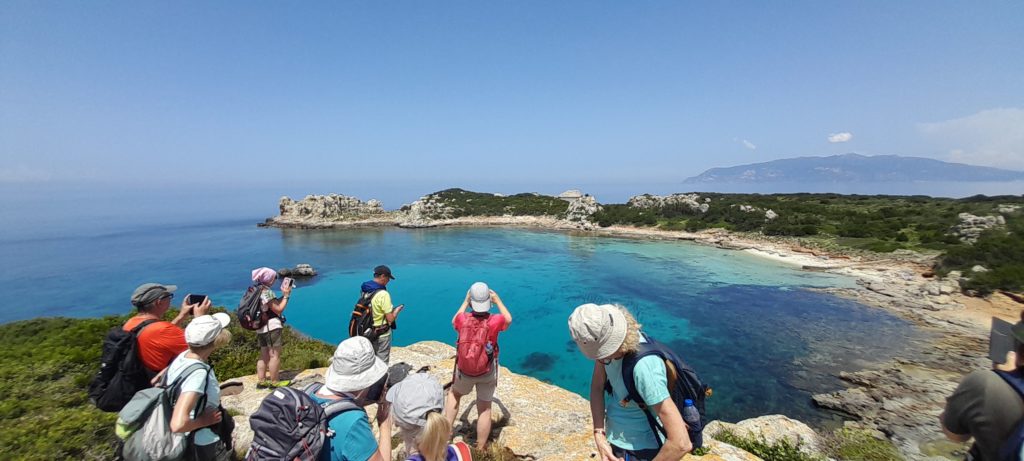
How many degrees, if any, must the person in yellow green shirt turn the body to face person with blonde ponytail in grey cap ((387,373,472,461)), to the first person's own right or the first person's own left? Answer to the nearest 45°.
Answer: approximately 90° to the first person's own right

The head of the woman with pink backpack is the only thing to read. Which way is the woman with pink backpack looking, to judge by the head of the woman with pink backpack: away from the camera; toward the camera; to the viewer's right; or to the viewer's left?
away from the camera

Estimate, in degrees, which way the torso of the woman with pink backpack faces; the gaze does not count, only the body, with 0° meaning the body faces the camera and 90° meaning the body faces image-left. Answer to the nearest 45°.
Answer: approximately 180°

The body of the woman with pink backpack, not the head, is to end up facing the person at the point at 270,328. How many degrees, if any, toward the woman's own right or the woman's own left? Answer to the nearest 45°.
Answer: approximately 45° to the woman's own left

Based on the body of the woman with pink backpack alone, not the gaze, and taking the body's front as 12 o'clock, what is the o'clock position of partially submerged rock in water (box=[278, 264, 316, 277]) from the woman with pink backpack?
The partially submerged rock in water is roughly at 11 o'clock from the woman with pink backpack.

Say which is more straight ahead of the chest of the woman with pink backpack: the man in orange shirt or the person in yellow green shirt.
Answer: the person in yellow green shirt

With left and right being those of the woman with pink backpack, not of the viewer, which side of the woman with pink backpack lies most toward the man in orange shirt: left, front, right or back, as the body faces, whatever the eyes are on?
left

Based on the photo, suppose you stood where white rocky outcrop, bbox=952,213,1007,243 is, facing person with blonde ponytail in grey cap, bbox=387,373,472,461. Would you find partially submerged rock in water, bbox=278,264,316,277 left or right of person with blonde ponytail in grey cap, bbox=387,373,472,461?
right

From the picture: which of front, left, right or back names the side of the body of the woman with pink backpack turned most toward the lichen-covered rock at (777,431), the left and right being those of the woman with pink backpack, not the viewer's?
right

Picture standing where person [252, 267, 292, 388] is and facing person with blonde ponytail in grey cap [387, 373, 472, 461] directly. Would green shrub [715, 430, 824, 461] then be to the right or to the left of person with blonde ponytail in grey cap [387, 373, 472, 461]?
left
